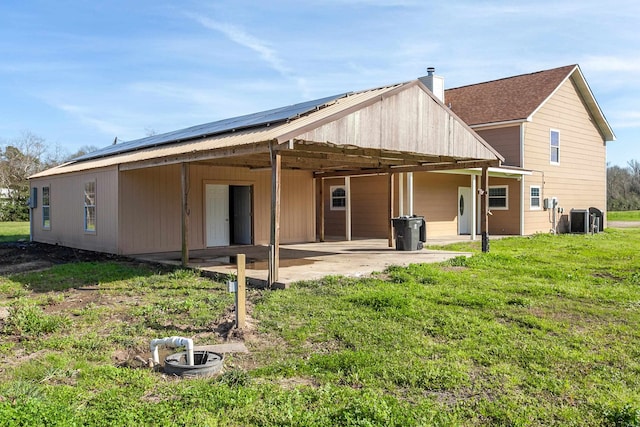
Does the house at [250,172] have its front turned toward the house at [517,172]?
no

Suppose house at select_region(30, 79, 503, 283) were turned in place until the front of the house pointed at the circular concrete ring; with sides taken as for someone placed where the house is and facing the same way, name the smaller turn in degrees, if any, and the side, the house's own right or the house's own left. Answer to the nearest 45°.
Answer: approximately 45° to the house's own right

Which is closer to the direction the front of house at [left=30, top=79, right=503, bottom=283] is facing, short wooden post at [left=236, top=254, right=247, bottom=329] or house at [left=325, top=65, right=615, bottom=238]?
the short wooden post

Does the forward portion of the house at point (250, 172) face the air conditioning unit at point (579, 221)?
no
